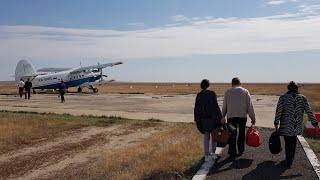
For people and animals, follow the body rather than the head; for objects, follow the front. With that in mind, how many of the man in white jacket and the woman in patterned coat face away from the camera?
2

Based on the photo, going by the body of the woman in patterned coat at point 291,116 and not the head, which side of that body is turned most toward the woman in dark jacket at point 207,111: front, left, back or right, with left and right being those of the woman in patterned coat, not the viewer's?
left

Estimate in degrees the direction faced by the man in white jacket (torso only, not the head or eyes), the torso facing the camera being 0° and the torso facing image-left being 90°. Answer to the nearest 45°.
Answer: approximately 180°

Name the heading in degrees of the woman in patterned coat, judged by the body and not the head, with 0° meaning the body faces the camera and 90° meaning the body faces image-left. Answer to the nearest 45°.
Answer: approximately 180°

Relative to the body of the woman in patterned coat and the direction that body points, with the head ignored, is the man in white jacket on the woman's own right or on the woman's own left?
on the woman's own left

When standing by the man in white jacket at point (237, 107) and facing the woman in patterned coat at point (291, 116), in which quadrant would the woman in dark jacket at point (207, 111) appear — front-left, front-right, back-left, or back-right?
back-right

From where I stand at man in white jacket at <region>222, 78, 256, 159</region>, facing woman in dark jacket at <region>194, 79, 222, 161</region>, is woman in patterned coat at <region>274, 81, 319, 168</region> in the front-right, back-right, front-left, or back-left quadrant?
back-left

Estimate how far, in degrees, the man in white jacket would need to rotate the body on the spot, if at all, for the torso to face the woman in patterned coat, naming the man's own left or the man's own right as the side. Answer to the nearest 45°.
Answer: approximately 90° to the man's own right

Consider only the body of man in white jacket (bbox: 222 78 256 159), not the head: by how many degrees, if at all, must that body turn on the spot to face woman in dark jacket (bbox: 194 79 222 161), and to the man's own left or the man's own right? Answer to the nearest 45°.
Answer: approximately 135° to the man's own left
